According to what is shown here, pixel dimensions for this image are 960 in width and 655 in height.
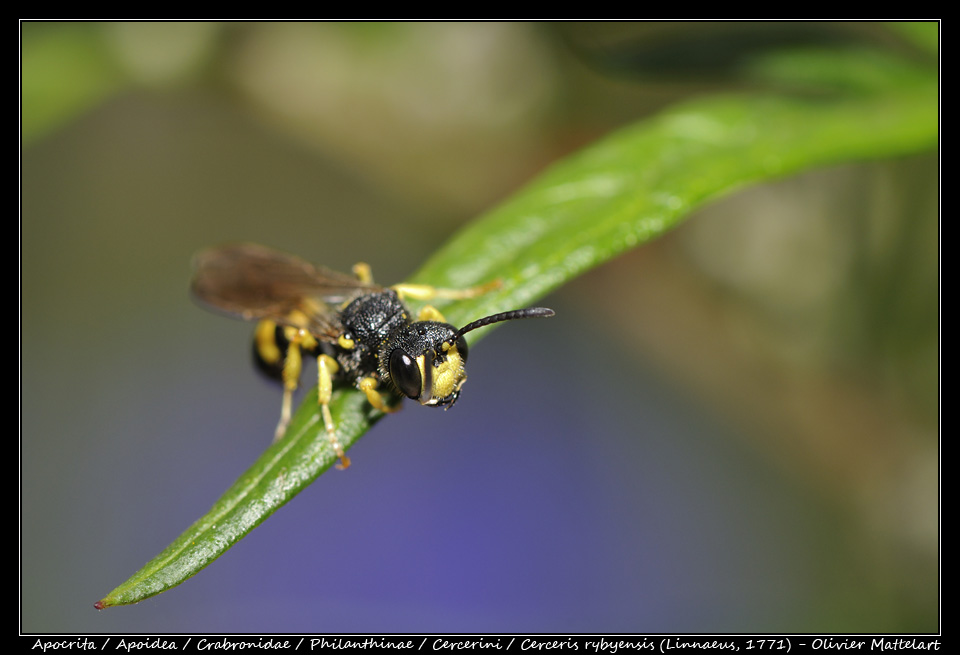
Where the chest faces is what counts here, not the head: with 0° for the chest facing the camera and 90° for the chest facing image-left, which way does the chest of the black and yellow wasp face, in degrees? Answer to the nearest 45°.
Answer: approximately 315°
